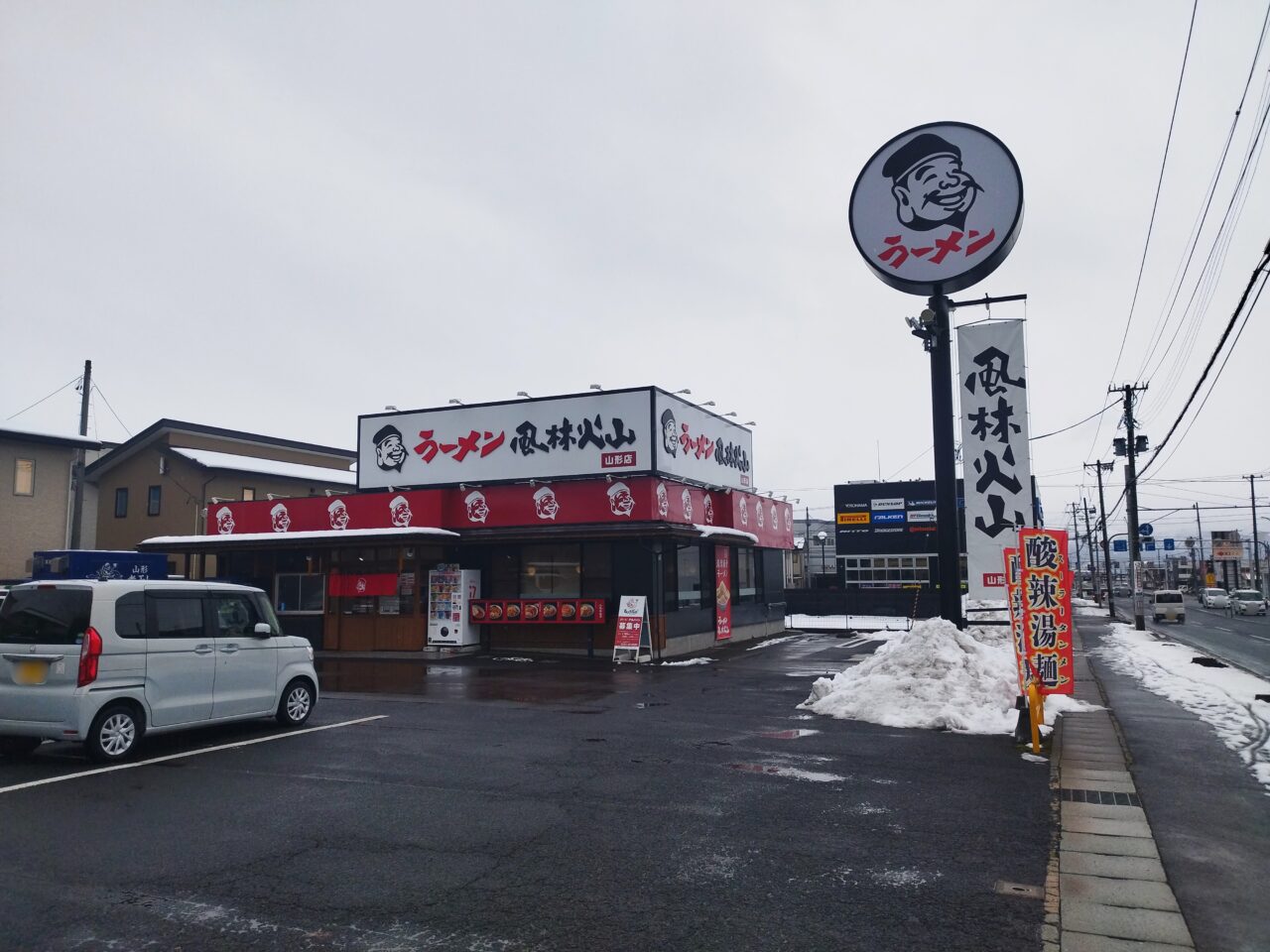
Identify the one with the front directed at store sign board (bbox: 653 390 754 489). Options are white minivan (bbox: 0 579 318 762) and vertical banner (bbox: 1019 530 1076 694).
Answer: the white minivan

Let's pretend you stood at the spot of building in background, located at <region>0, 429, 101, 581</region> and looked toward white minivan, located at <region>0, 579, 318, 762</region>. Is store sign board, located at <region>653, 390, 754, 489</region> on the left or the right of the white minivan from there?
left

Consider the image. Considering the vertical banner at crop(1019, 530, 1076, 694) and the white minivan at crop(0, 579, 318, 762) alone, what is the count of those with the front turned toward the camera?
1

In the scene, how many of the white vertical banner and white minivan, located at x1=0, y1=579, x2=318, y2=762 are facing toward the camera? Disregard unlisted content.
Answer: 1

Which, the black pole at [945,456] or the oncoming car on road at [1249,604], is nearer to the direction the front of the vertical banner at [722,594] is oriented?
the black pole

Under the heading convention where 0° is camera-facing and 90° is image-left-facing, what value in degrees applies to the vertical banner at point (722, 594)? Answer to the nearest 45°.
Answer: approximately 315°

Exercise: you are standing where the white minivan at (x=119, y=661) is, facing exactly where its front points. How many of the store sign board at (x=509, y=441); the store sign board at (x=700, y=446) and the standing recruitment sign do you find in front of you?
3

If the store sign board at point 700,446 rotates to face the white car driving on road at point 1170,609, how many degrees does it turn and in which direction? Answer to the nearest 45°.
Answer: approximately 90° to its left

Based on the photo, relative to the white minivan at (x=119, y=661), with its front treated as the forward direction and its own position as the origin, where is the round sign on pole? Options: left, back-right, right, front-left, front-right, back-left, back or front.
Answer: front-right

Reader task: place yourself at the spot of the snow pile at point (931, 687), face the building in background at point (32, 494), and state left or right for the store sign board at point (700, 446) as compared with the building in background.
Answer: right

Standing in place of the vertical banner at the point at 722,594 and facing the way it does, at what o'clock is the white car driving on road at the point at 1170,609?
The white car driving on road is roughly at 9 o'clock from the vertical banner.

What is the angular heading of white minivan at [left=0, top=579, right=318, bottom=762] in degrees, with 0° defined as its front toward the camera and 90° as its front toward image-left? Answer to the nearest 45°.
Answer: approximately 225°
